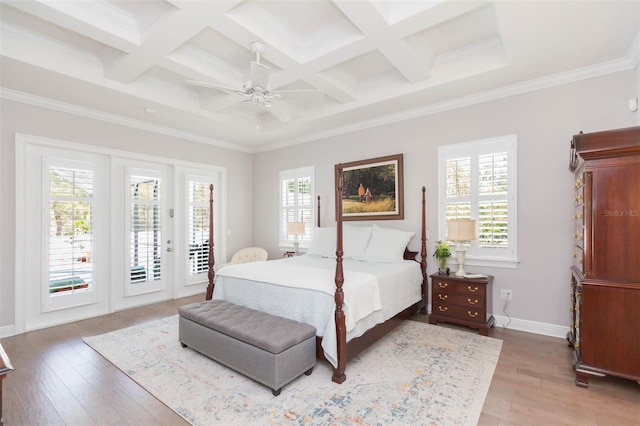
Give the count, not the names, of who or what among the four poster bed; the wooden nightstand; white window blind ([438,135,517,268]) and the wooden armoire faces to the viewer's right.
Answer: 0

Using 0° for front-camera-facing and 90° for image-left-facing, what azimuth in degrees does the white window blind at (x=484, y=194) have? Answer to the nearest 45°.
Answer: approximately 45°

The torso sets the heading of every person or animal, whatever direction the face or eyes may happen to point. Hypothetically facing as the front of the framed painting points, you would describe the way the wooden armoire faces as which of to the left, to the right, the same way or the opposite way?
to the right

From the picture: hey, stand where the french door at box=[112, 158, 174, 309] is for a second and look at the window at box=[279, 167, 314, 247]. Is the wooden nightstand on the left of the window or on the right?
right

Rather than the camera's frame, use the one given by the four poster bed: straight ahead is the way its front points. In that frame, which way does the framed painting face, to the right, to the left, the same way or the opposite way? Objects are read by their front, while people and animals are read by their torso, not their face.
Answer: the same way

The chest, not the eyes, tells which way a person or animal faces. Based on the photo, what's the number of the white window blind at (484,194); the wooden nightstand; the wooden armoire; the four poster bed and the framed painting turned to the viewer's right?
0

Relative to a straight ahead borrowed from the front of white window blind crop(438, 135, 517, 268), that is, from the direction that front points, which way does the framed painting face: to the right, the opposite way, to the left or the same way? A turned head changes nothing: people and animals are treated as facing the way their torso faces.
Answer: the same way

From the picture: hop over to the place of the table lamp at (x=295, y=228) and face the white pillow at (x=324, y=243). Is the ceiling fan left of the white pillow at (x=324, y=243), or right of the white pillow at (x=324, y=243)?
right

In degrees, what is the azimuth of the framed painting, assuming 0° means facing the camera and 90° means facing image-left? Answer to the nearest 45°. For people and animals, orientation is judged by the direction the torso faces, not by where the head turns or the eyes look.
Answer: approximately 45°

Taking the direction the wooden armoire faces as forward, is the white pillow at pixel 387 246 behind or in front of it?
in front

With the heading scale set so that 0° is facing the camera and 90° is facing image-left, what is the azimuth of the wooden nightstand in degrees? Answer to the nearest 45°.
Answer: approximately 45°

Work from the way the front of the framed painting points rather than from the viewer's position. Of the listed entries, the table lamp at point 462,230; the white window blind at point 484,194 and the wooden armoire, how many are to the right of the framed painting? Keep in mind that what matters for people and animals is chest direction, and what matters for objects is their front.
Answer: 0

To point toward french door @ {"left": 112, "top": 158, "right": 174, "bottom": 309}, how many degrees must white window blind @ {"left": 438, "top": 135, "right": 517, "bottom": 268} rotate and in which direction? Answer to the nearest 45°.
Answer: approximately 45° to its right

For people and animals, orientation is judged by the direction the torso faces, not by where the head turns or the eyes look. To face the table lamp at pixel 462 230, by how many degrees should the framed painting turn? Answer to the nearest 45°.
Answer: approximately 90° to its left

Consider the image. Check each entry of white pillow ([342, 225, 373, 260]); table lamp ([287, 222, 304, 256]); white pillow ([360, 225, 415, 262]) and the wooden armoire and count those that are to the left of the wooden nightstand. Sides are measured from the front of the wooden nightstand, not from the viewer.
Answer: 1

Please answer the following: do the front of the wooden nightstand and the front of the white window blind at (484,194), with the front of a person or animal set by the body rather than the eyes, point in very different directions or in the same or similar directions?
same or similar directions

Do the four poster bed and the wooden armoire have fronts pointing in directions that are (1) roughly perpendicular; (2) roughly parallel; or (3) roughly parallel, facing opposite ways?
roughly perpendicular

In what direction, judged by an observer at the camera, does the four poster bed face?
facing the viewer and to the left of the viewer

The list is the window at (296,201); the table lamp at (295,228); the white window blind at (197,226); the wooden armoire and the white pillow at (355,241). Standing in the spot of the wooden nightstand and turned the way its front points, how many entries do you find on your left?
1

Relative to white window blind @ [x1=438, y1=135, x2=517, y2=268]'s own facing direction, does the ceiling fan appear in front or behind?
in front

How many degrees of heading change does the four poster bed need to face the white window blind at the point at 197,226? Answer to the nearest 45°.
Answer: approximately 90° to its right

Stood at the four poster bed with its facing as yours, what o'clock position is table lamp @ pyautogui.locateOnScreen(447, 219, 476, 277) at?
The table lamp is roughly at 7 o'clock from the four poster bed.

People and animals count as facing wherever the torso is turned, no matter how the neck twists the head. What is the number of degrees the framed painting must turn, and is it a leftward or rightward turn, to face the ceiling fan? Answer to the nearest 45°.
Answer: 0° — it already faces it

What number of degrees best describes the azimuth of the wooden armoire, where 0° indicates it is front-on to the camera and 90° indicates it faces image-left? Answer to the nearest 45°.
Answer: approximately 90°
